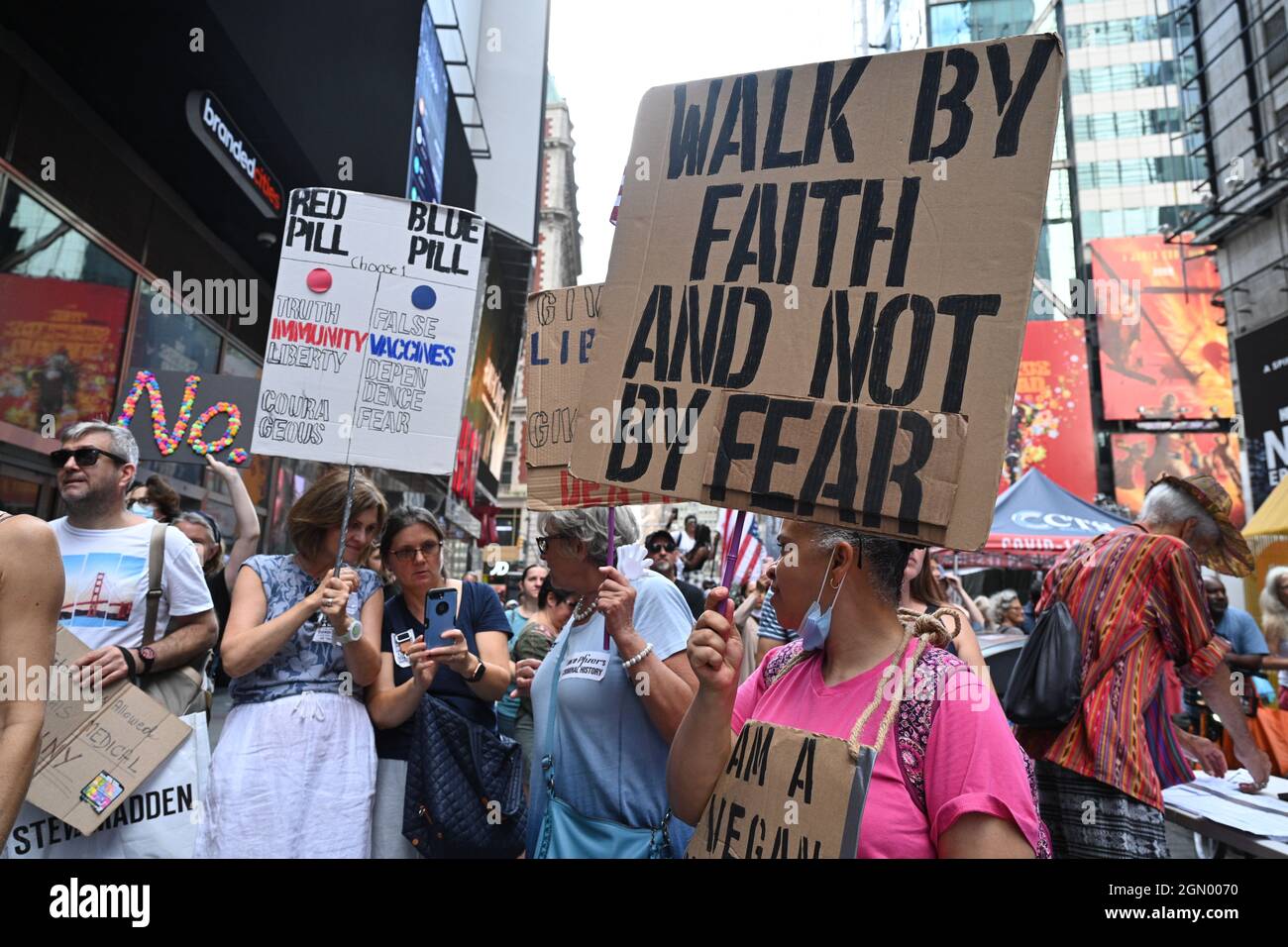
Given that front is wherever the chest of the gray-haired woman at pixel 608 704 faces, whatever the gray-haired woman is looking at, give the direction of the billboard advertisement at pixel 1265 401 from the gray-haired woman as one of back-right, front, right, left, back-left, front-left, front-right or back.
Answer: back

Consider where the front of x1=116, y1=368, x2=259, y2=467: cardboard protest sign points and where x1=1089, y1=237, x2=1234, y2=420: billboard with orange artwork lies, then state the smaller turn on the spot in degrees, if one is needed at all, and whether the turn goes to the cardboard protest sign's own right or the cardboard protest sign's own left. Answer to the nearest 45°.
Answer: approximately 90° to the cardboard protest sign's own left

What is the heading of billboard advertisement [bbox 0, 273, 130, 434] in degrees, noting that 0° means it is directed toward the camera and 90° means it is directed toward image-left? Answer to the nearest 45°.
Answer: approximately 315°

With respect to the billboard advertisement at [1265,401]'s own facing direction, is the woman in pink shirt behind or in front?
in front

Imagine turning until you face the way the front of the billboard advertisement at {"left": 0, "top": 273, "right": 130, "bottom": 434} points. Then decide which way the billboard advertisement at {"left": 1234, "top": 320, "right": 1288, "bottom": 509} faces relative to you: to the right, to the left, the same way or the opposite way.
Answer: the opposite way

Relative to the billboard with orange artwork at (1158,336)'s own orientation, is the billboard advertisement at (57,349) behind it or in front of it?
in front

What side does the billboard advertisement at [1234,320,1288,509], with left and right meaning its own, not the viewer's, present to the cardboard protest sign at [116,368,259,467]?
front

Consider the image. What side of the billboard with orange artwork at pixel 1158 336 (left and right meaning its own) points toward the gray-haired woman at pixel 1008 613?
front

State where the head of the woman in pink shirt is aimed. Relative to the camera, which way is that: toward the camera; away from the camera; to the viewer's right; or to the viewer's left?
to the viewer's left

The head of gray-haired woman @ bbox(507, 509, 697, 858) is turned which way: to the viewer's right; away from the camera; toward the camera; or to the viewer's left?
to the viewer's left
